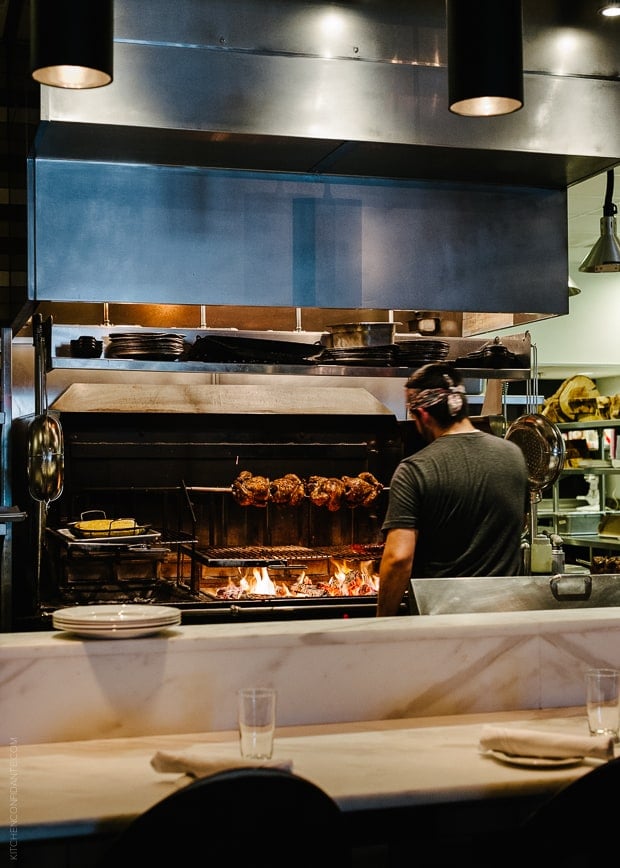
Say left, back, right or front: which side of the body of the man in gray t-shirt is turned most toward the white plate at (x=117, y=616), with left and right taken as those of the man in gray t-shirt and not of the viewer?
left

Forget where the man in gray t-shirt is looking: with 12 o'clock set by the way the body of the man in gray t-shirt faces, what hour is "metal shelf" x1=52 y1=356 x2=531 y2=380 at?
The metal shelf is roughly at 11 o'clock from the man in gray t-shirt.

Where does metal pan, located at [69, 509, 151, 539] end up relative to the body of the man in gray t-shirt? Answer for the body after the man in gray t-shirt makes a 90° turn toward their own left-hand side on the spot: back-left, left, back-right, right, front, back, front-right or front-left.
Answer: front-right

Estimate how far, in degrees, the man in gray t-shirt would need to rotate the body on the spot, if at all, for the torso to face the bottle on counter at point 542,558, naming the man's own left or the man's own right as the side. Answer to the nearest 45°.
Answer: approximately 90° to the man's own right

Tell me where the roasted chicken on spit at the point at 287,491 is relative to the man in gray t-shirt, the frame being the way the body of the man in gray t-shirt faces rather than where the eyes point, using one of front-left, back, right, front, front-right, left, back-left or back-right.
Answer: front

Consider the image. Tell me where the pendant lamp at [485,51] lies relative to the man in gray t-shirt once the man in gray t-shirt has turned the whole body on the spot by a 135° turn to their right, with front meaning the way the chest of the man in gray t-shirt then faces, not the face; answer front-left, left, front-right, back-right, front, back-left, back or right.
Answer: right

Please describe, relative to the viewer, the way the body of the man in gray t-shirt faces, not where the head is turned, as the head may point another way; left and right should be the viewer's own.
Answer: facing away from the viewer and to the left of the viewer

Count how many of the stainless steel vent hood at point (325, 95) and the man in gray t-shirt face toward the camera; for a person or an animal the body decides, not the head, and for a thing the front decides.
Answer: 1

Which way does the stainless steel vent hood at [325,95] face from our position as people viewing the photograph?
facing the viewer

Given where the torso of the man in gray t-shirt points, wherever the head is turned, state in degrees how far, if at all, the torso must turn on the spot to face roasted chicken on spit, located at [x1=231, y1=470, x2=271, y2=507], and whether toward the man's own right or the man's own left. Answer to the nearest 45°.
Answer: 0° — they already face it

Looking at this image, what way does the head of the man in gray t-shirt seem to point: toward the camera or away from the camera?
away from the camera

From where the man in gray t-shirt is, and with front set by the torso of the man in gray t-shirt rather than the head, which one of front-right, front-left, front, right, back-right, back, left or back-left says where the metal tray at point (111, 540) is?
front-left
